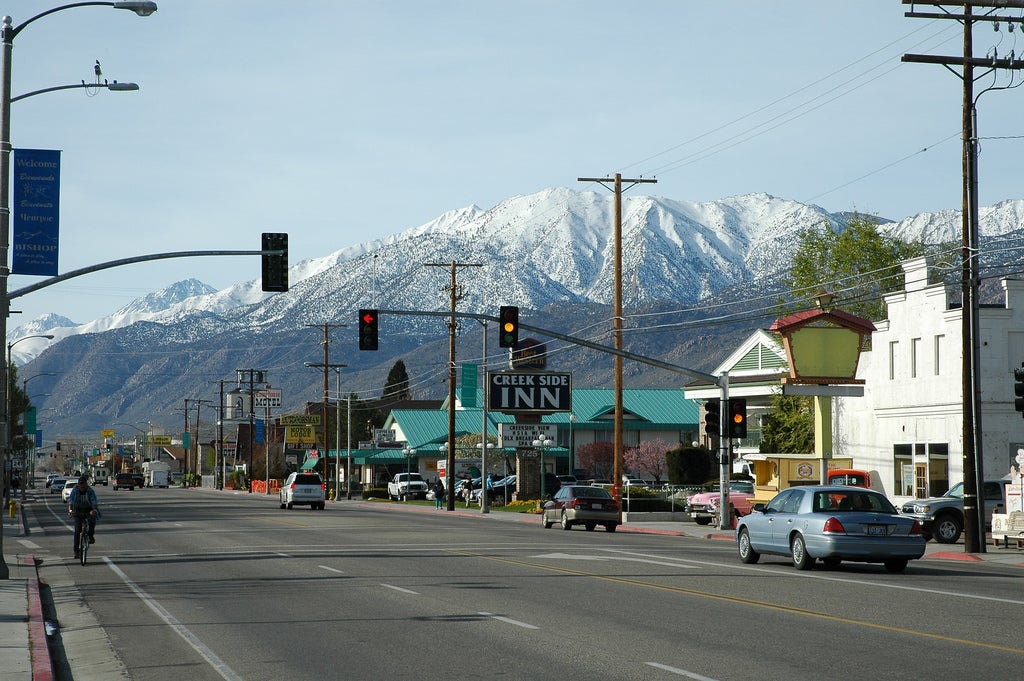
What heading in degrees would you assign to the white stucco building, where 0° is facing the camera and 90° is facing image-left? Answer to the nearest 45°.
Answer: approximately 45°

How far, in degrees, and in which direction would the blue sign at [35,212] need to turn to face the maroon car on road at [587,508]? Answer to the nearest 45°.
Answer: approximately 135° to its left

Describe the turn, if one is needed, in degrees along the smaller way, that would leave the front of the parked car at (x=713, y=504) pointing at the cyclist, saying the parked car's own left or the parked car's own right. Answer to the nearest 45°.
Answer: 0° — it already faces them

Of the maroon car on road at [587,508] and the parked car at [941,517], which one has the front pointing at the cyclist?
the parked car at [941,517]

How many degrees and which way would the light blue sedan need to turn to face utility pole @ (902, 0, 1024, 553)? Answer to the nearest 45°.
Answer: approximately 45° to its right

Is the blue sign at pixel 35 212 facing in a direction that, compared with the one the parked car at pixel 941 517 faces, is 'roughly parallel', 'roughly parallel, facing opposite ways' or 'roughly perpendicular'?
roughly perpendicular

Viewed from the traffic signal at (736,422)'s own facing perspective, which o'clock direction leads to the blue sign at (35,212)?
The blue sign is roughly at 1 o'clock from the traffic signal.

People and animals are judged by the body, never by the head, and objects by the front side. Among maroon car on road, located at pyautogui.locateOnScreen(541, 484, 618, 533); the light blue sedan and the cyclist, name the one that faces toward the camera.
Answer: the cyclist

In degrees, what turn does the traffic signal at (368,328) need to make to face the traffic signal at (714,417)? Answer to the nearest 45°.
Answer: approximately 135° to its left

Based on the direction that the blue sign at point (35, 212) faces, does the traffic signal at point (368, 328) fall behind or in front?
behind

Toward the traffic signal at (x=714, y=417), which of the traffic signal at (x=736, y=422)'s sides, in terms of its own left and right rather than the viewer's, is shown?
right

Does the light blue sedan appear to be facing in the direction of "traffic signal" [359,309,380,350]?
yes

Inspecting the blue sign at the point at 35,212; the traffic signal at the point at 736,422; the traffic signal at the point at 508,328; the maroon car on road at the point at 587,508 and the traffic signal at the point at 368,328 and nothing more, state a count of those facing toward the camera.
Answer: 4

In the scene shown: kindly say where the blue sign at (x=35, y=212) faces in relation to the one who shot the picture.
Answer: facing the viewer

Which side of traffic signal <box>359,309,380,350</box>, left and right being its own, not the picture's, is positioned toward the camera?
front

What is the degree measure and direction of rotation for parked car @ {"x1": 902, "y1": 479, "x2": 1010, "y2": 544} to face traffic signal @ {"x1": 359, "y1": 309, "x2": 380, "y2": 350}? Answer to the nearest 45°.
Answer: approximately 45° to its right
